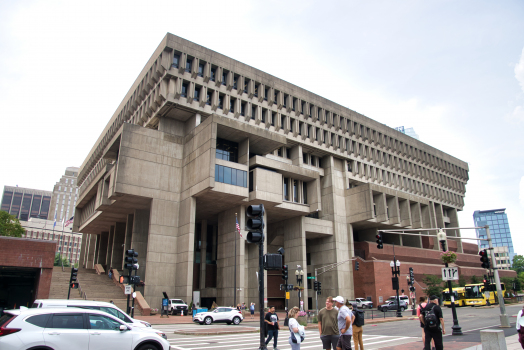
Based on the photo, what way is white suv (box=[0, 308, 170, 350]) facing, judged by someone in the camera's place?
facing to the right of the viewer

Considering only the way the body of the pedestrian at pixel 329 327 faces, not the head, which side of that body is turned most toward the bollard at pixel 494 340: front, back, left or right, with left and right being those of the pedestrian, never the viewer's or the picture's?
left

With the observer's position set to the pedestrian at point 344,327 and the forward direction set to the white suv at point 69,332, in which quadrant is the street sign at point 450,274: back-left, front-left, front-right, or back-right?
back-right

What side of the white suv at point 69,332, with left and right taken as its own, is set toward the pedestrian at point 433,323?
front

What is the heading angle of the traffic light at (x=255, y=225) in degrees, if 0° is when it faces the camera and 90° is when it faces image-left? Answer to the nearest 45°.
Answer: approximately 45°

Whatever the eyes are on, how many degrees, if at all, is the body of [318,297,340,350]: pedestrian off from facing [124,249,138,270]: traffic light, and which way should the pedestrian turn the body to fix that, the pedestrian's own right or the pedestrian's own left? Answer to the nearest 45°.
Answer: approximately 135° to the pedestrian's own right

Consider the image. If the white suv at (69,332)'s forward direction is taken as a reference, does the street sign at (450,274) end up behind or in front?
in front

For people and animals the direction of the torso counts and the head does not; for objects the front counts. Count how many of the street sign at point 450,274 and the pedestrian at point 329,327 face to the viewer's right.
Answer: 0

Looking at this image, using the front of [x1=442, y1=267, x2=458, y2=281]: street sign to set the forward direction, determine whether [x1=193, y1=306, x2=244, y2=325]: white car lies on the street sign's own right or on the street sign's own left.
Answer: on the street sign's own right
